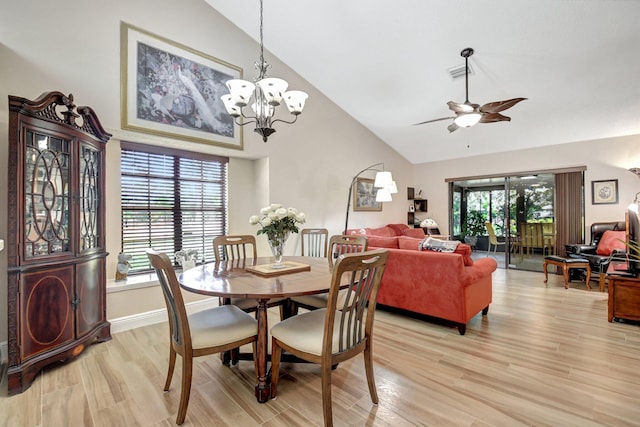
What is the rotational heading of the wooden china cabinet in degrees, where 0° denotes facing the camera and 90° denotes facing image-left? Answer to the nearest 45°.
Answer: approximately 315°

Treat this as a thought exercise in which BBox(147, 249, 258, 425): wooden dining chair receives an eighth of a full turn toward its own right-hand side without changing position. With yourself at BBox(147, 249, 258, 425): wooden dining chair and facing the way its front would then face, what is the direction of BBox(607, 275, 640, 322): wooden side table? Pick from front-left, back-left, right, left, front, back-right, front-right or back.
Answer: front

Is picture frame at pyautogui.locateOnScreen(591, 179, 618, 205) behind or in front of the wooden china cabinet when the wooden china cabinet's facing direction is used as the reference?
in front

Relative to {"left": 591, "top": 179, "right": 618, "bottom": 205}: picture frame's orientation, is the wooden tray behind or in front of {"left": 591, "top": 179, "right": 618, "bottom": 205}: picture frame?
in front

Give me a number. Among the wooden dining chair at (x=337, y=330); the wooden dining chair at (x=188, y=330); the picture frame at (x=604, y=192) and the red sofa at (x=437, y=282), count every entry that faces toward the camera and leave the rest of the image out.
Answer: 1

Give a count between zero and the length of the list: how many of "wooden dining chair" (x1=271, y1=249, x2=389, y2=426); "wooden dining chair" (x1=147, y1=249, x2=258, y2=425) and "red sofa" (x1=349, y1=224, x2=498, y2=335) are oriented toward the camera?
0

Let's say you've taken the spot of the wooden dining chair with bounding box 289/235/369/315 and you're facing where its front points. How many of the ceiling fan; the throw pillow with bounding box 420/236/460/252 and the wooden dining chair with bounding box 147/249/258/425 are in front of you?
1

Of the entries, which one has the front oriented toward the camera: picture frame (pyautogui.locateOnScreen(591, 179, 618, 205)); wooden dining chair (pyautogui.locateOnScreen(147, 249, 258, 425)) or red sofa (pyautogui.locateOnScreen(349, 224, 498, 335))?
the picture frame

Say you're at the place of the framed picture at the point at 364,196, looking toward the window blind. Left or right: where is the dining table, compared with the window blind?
left

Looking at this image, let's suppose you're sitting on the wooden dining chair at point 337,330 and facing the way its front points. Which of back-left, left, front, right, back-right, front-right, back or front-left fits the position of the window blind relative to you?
front

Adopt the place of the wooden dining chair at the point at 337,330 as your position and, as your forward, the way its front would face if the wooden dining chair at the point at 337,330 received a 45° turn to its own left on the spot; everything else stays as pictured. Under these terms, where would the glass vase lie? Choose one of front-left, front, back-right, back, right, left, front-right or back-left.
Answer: front-right

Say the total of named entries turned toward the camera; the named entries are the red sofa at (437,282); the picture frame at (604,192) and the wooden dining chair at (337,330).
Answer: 1

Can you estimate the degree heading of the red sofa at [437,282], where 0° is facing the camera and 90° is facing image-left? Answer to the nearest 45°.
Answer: approximately 225°

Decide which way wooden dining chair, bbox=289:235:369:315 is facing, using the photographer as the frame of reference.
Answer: facing the viewer and to the left of the viewer

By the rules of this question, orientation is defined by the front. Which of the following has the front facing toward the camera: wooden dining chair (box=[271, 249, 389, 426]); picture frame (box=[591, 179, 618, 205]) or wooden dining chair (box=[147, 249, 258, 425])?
the picture frame

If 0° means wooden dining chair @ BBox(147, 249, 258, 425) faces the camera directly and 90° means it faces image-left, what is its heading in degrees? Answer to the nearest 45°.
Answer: approximately 225°
